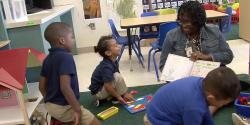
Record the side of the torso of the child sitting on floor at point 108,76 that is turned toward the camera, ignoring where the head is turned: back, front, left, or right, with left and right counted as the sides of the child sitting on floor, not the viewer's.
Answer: right

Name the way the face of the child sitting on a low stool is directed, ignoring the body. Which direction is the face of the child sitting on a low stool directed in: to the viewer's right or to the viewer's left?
to the viewer's right

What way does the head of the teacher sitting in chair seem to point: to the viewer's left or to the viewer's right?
to the viewer's left

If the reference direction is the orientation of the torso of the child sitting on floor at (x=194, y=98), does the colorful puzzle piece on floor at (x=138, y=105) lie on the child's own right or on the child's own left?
on the child's own left

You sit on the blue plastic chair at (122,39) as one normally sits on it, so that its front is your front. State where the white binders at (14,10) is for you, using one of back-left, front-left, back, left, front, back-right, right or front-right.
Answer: back-right

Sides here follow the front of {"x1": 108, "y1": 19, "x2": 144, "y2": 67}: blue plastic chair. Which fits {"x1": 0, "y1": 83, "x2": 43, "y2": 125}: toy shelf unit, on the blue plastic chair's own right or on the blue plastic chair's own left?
on the blue plastic chair's own right
